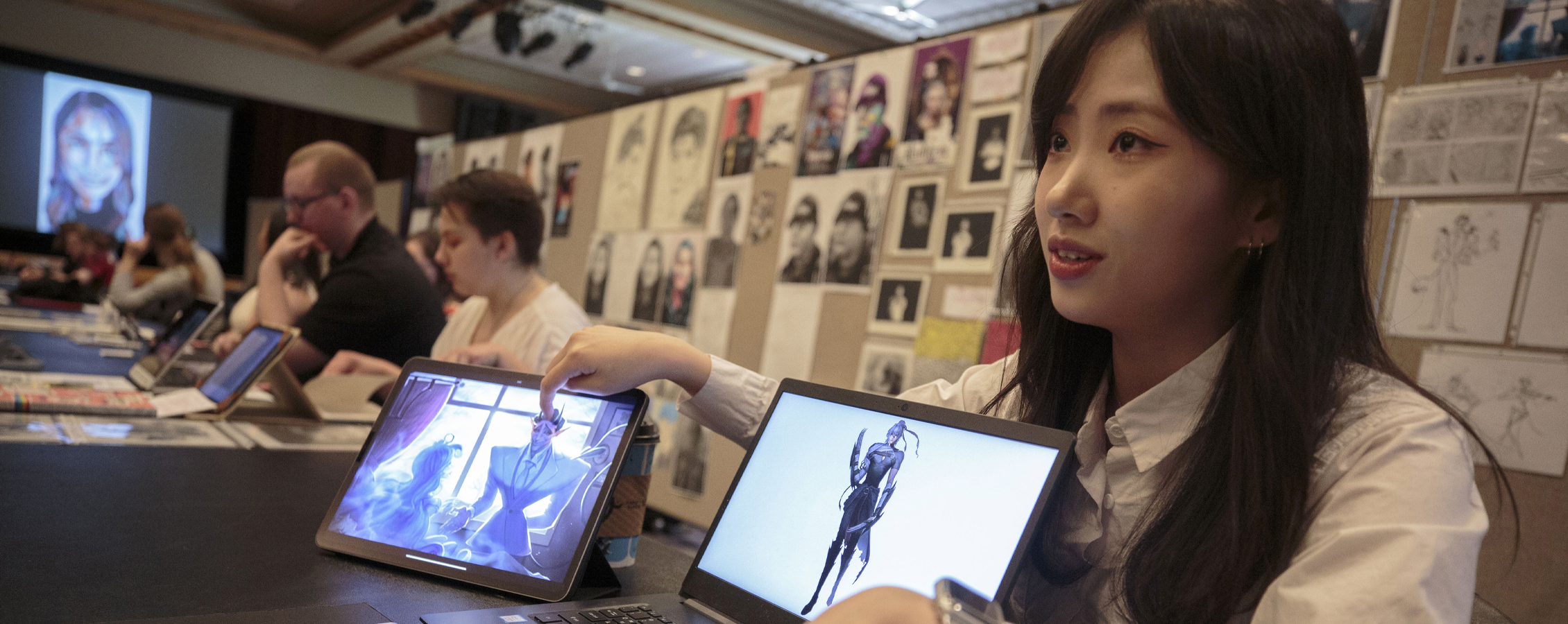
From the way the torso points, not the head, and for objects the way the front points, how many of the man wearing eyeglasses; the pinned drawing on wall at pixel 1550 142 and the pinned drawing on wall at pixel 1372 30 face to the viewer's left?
1

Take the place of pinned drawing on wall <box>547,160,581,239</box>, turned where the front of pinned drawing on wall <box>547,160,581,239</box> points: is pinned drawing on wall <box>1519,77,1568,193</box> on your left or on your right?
on your left

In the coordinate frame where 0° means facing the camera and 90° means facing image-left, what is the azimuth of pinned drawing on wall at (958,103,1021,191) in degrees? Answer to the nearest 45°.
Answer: approximately 45°

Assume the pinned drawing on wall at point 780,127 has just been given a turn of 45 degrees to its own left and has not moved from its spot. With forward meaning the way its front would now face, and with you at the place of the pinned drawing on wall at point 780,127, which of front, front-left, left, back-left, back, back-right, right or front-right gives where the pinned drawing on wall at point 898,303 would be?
front-left

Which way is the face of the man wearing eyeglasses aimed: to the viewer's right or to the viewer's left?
to the viewer's left

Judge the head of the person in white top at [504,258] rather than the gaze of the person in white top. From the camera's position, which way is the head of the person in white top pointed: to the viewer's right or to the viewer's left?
to the viewer's left

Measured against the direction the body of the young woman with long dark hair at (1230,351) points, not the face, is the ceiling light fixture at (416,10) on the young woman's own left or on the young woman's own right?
on the young woman's own right

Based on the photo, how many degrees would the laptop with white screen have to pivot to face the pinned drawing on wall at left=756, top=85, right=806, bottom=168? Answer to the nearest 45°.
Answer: approximately 135° to its right

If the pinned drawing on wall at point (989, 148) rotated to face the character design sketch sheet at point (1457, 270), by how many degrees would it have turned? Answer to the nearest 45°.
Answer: approximately 90° to its left

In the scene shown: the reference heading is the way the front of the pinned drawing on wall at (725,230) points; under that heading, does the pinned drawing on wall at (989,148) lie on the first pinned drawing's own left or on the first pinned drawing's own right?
on the first pinned drawing's own left

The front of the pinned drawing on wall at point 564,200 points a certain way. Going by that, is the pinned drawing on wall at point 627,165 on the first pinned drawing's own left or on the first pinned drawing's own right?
on the first pinned drawing's own left

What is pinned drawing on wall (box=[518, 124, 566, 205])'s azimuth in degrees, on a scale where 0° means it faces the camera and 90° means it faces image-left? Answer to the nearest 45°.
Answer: approximately 45°
